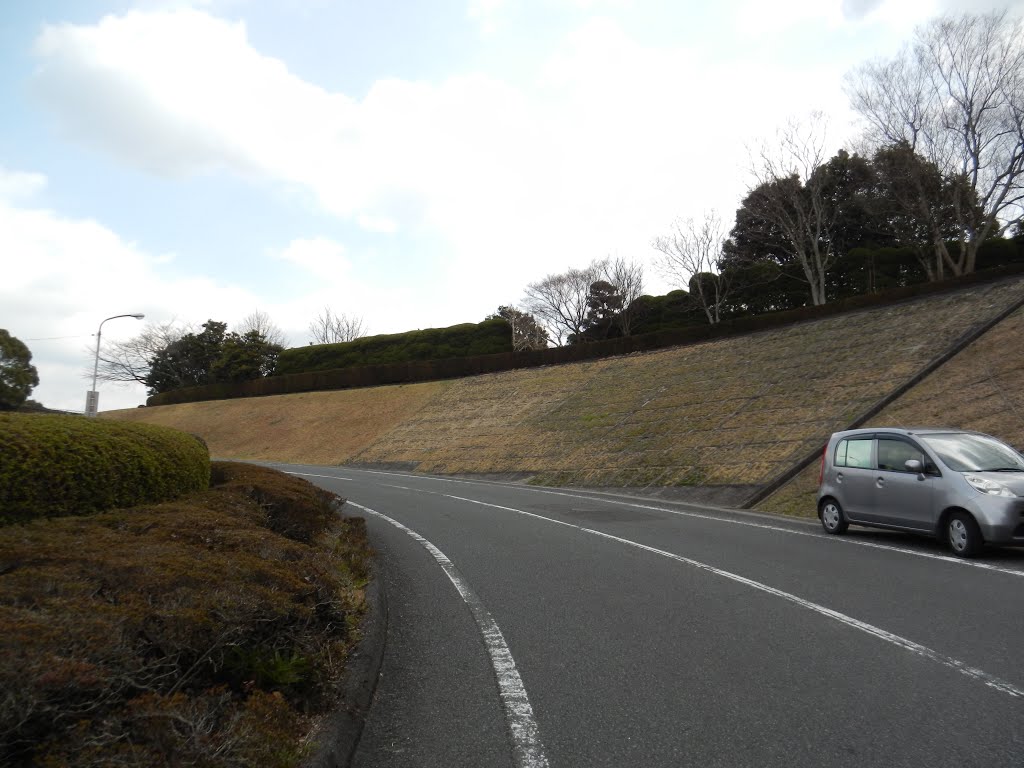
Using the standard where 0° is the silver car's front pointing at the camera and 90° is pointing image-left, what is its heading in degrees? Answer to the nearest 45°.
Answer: approximately 315°

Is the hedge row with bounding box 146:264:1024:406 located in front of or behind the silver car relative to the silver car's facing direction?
behind
